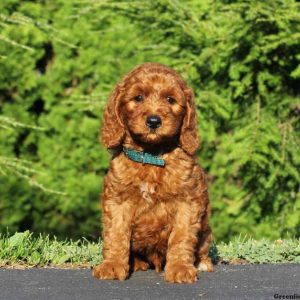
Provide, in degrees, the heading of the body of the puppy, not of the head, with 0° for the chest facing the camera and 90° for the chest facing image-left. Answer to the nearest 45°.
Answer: approximately 0°
